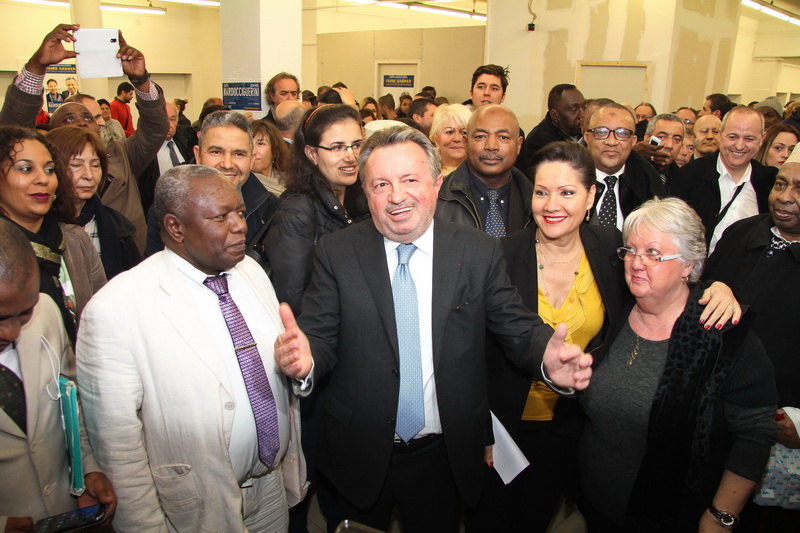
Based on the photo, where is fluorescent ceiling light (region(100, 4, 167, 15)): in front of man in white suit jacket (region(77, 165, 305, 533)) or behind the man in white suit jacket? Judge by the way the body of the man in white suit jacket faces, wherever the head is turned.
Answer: behind

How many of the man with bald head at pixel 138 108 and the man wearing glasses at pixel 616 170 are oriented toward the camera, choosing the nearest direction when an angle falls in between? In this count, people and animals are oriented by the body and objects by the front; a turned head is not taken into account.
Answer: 2

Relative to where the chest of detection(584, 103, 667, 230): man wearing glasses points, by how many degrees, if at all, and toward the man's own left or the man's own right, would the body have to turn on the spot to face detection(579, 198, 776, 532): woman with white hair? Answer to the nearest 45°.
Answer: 0° — they already face them

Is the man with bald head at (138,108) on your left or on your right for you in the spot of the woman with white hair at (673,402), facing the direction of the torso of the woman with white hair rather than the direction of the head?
on your right

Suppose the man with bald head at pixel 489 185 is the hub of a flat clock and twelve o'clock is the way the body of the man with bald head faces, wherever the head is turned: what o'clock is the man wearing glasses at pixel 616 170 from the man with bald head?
The man wearing glasses is roughly at 8 o'clock from the man with bald head.

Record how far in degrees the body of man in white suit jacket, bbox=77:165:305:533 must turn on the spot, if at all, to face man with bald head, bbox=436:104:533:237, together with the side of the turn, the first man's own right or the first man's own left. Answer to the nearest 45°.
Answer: approximately 90° to the first man's own left
